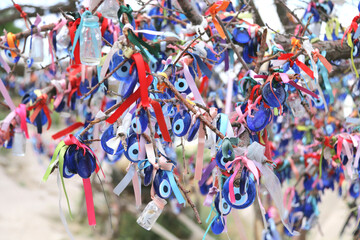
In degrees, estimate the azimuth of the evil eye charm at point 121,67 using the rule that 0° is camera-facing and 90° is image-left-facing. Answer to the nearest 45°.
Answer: approximately 0°
